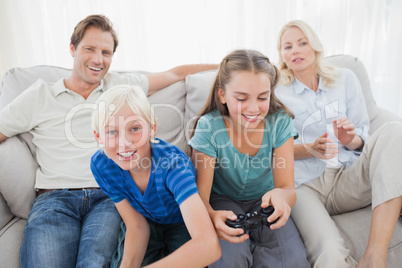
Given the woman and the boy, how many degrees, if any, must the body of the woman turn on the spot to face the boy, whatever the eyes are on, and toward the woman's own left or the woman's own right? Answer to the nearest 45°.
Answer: approximately 45° to the woman's own right

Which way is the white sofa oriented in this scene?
toward the camera

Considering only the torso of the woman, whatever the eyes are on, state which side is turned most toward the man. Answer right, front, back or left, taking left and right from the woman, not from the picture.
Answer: right

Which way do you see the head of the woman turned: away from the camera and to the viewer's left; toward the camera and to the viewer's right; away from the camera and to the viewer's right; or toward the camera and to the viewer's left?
toward the camera and to the viewer's left

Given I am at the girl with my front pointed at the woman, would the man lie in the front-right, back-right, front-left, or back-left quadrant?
back-left

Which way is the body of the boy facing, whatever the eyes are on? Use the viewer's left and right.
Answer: facing the viewer

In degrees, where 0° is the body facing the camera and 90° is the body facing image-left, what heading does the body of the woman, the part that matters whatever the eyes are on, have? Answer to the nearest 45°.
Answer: approximately 0°

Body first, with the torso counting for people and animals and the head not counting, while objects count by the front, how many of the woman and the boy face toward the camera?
2
